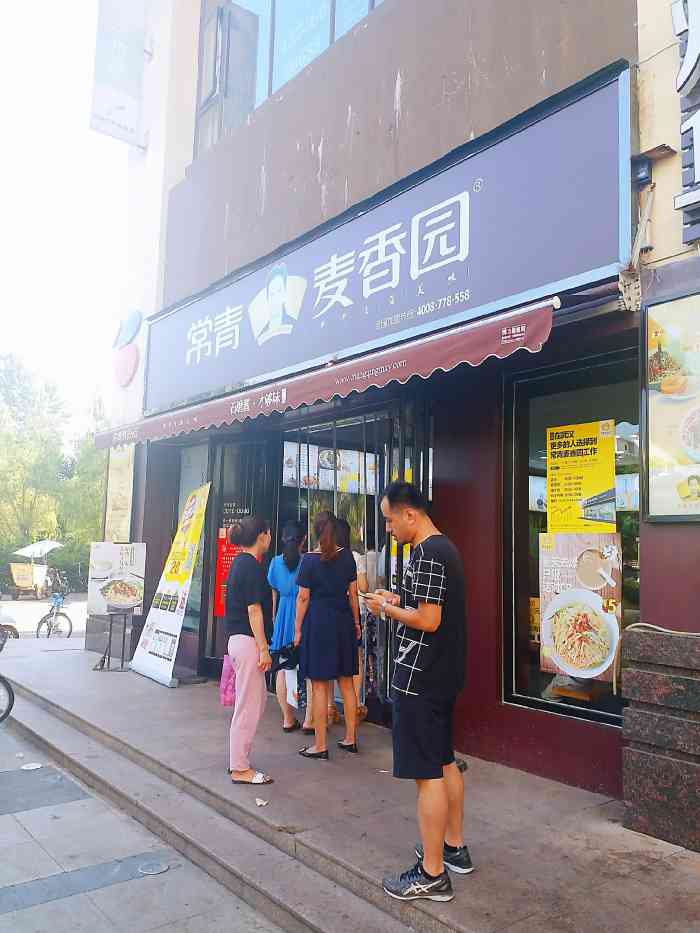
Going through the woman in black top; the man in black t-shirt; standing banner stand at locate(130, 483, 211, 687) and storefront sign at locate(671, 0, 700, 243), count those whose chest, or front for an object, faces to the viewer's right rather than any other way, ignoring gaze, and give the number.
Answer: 1

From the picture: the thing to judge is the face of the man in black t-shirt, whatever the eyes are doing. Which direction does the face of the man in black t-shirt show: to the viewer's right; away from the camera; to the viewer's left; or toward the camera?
to the viewer's left

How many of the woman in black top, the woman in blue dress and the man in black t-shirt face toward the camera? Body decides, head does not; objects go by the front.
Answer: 0

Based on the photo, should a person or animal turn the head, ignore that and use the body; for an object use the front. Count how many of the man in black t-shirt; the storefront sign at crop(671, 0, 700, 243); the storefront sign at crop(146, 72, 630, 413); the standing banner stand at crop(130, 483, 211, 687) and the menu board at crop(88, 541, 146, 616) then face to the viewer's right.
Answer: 0

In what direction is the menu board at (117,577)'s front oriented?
toward the camera

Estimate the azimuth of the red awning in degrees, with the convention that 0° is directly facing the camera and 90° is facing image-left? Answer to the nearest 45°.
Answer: approximately 45°

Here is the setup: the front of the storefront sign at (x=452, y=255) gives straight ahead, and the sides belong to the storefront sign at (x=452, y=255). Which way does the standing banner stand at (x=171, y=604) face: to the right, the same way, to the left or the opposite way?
the same way

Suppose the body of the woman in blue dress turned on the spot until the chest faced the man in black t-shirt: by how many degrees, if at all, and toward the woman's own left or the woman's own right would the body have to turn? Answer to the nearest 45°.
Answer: approximately 135° to the woman's own right

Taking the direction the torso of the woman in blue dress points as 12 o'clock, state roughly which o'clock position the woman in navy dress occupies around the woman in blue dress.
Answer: The woman in navy dress is roughly at 4 o'clock from the woman in blue dress.

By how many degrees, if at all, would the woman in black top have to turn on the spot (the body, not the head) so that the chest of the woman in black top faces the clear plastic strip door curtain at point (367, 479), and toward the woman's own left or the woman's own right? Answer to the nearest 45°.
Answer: approximately 45° to the woman's own left

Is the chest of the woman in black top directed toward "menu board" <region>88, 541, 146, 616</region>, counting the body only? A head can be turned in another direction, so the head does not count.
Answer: no

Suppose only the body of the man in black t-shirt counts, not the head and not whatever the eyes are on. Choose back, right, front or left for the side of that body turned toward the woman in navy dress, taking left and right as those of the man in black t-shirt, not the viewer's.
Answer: right

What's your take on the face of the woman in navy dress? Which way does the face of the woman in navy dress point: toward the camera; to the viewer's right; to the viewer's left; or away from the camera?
away from the camera

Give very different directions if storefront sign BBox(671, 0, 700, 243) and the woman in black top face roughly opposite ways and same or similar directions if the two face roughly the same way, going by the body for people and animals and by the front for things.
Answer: very different directions

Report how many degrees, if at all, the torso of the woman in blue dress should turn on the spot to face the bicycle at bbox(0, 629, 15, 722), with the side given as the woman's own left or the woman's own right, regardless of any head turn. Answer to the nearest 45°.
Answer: approximately 135° to the woman's own left

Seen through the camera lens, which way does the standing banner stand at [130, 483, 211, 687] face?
facing the viewer and to the left of the viewer

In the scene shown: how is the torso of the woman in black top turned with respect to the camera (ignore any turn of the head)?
to the viewer's right

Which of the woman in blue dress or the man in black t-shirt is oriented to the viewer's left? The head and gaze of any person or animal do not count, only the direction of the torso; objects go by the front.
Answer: the man in black t-shirt

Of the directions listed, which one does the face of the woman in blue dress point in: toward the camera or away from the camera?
away from the camera
